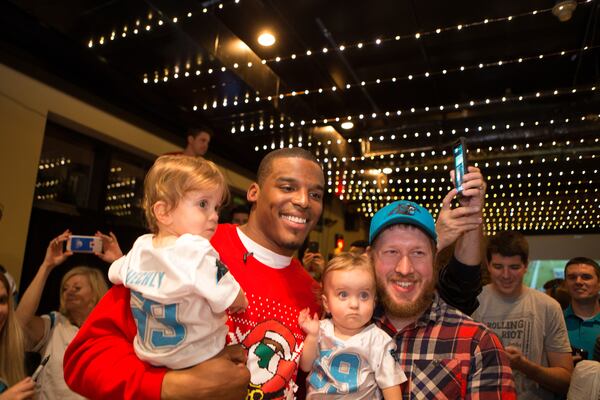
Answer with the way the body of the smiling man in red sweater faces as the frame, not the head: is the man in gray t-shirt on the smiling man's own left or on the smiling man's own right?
on the smiling man's own left

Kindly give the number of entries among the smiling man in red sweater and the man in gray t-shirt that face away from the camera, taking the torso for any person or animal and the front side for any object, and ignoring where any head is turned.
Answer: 0

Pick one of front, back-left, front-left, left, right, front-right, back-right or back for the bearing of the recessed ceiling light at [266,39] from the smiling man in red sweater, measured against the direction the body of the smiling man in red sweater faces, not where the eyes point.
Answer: back-left

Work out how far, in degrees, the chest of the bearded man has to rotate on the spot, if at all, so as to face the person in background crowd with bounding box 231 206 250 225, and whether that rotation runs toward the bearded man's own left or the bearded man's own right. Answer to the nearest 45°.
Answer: approximately 135° to the bearded man's own right

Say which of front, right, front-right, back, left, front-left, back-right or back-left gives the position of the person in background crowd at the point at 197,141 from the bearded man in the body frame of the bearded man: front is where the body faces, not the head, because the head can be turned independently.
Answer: back-right

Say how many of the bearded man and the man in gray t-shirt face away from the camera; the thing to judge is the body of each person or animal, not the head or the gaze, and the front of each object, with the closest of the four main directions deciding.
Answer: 0

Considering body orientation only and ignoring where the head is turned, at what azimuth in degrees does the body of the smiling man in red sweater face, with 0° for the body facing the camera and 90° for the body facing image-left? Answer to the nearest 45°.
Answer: approximately 315°

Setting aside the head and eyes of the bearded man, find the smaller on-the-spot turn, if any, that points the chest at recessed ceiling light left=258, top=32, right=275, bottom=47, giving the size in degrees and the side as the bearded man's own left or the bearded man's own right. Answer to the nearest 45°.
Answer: approximately 135° to the bearded man's own right

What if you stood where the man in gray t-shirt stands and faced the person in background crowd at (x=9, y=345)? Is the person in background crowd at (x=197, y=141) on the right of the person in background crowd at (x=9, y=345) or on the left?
right

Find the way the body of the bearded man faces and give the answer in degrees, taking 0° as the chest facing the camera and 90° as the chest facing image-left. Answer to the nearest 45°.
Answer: approximately 0°
